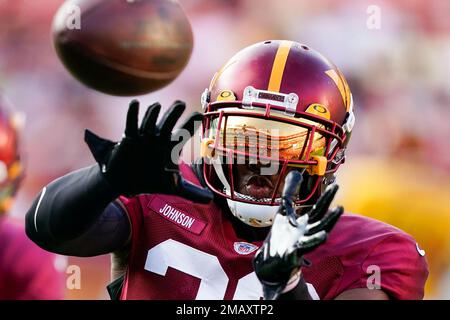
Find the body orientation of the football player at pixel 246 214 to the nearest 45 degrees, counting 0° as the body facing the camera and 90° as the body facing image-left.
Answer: approximately 0°

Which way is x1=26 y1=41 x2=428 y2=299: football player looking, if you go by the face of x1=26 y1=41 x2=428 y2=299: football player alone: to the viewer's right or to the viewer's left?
to the viewer's left

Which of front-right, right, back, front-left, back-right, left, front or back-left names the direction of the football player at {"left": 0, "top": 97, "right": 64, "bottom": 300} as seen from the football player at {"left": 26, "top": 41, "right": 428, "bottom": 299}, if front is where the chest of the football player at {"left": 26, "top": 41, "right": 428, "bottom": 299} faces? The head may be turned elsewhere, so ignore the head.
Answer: back-right
